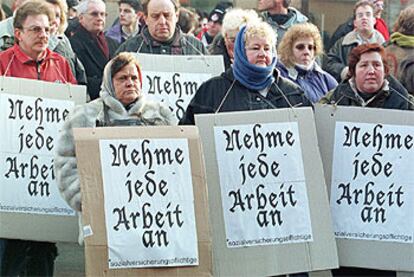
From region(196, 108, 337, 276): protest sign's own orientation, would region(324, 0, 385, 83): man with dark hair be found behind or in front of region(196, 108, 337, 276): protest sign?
behind

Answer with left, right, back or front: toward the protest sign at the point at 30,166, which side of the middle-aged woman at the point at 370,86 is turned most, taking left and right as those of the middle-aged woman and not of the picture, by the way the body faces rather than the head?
right

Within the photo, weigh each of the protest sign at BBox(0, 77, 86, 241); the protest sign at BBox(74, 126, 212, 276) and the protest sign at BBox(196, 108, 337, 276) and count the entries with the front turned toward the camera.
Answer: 3
